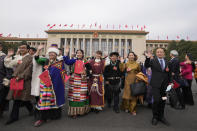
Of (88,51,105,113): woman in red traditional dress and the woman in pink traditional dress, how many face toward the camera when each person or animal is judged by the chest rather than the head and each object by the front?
2

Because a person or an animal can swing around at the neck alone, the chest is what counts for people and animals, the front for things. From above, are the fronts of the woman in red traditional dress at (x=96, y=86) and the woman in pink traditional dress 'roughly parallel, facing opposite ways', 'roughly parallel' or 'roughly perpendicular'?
roughly parallel

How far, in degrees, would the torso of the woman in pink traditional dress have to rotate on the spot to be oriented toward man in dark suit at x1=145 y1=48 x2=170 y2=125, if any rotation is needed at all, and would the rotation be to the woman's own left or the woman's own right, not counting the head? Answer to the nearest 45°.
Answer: approximately 90° to the woman's own left

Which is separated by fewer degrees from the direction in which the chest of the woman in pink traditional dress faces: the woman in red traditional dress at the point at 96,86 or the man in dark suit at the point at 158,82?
the man in dark suit

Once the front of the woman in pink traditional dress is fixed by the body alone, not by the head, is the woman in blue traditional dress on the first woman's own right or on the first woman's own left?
on the first woman's own right

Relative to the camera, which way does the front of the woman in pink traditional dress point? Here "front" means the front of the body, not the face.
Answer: toward the camera

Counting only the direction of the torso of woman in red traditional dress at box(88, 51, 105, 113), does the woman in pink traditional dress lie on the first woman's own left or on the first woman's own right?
on the first woman's own right

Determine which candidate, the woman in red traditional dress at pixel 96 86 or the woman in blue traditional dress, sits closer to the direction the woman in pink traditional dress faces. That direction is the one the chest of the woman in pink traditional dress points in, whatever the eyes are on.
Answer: the woman in blue traditional dress

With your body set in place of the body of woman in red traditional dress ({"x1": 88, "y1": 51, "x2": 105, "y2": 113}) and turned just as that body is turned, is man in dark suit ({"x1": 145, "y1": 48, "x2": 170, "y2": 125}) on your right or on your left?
on your left

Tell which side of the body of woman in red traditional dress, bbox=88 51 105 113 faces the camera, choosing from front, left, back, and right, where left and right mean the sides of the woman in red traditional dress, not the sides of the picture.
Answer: front
